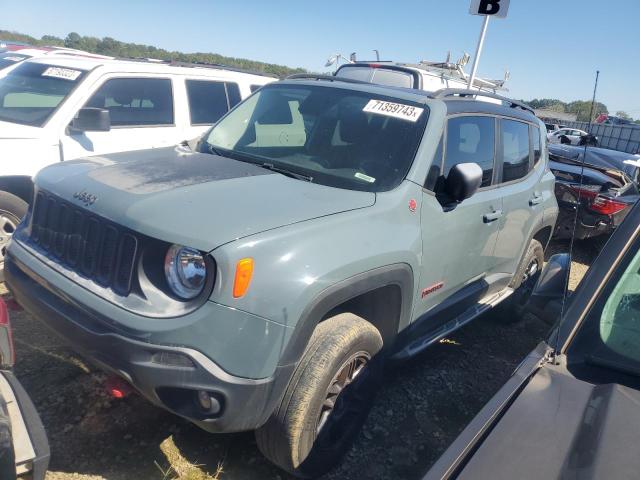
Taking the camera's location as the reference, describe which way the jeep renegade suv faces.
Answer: facing the viewer and to the left of the viewer

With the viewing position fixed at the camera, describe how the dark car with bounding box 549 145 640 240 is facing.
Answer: facing away from the viewer and to the right of the viewer

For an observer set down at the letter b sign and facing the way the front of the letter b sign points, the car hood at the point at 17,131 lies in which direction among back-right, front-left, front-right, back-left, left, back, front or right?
front-right

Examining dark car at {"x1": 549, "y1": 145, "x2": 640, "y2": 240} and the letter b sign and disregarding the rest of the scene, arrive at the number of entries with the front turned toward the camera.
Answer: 1

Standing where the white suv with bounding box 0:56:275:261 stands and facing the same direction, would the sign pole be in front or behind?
behind

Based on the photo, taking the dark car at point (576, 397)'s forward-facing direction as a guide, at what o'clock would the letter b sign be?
The letter b sign is roughly at 4 o'clock from the dark car.

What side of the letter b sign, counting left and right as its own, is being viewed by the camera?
front

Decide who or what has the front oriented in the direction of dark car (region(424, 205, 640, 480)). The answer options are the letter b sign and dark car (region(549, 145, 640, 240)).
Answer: the letter b sign

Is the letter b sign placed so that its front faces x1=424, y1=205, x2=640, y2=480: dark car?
yes
